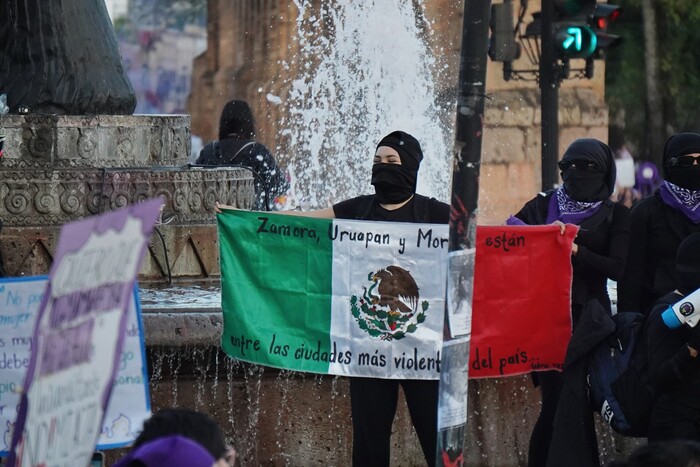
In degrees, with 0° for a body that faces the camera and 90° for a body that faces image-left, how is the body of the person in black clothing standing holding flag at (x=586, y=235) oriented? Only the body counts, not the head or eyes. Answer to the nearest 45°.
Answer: approximately 45°

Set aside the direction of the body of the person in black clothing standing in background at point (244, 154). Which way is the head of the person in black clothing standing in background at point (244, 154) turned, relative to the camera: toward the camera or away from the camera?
away from the camera

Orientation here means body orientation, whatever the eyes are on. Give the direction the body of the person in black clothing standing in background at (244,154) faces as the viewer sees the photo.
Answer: away from the camera

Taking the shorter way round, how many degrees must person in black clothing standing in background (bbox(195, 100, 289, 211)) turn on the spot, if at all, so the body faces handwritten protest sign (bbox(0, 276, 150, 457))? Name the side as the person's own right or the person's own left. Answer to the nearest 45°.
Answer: approximately 180°

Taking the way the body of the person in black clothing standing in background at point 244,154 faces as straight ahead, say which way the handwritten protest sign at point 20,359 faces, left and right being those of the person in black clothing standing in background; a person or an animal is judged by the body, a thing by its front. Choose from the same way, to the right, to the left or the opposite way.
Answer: the opposite way

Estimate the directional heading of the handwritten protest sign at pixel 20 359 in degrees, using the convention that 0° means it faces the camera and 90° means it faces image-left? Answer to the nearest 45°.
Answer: approximately 0°
